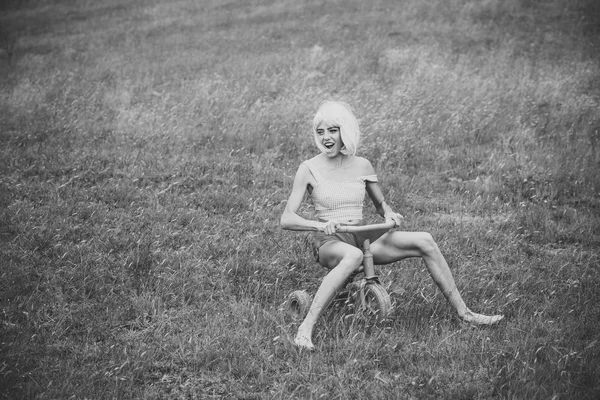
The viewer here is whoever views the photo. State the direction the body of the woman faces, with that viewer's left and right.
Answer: facing the viewer and to the right of the viewer
